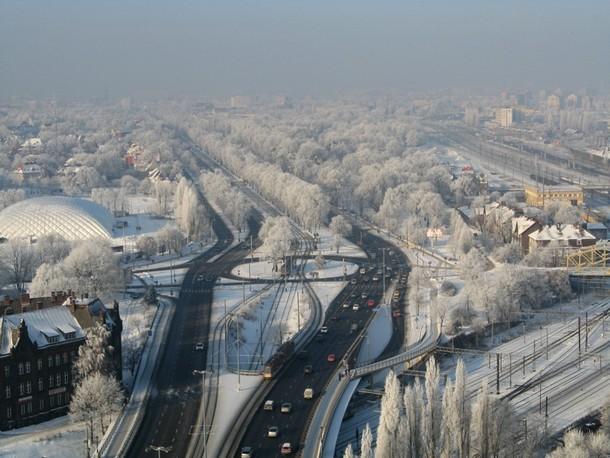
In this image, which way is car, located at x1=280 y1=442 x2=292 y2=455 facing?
away from the camera

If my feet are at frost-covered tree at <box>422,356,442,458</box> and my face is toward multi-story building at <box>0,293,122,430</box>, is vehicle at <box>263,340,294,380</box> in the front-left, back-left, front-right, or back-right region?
front-right

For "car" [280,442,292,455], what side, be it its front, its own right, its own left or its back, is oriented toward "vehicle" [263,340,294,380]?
front

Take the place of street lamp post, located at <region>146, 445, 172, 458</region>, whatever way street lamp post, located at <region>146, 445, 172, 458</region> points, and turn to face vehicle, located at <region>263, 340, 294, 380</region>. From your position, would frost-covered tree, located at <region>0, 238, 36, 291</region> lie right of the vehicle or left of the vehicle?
left

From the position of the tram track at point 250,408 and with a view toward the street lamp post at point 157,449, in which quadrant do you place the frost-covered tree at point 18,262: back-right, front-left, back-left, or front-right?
back-right

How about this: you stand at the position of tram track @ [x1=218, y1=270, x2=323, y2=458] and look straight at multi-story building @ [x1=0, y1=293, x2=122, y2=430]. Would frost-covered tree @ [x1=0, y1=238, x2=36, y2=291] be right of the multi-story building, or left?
right

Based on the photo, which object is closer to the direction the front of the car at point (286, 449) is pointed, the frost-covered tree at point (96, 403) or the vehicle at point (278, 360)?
the vehicle

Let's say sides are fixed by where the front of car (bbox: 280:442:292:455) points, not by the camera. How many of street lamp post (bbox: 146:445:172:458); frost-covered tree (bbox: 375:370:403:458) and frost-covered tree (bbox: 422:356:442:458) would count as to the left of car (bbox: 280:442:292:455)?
1

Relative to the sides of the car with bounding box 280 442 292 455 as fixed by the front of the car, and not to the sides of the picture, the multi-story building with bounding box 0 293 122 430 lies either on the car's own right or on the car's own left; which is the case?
on the car's own left

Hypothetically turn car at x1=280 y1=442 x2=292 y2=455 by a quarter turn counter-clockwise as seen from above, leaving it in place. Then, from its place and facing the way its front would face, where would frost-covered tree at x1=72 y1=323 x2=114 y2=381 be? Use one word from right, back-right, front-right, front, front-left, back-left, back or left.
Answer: front-right

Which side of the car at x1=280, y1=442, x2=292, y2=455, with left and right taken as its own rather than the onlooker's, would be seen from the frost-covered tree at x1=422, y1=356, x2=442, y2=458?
right
